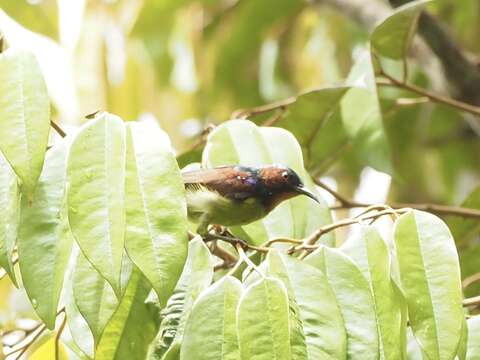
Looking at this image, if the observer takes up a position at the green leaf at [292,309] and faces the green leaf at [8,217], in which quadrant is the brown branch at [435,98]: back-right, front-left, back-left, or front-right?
back-right

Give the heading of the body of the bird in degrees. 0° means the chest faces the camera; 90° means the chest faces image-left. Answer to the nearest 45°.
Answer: approximately 270°
